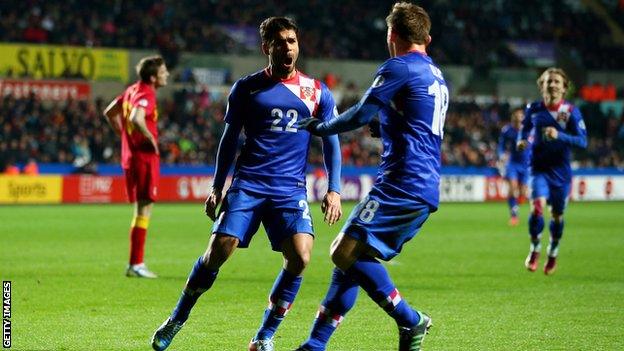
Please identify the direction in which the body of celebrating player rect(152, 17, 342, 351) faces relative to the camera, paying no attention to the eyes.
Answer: toward the camera

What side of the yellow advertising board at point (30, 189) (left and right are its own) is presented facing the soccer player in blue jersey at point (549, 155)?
front

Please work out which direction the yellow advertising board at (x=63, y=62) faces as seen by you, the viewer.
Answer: facing the viewer

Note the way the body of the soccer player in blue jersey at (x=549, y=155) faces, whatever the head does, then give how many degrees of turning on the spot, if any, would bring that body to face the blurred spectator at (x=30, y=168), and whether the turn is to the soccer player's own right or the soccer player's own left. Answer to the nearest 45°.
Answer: approximately 135° to the soccer player's own right

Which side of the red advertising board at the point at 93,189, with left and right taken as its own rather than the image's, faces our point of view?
front

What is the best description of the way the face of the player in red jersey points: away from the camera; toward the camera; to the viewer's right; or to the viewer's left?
to the viewer's right

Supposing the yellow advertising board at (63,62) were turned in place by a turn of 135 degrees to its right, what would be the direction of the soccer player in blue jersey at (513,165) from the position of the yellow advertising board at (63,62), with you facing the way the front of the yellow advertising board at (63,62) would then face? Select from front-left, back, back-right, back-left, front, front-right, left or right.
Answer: back

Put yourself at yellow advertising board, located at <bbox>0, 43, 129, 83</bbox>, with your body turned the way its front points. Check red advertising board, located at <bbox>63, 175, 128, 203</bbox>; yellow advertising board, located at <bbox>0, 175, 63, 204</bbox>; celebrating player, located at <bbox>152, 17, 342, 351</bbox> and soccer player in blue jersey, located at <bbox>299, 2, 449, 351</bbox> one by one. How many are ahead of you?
4

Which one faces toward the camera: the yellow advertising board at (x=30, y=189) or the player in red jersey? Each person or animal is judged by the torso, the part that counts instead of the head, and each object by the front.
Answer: the yellow advertising board

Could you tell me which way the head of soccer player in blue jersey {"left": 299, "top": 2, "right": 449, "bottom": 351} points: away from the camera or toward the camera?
away from the camera

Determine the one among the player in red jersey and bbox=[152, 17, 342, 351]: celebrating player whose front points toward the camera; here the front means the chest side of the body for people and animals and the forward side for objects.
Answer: the celebrating player

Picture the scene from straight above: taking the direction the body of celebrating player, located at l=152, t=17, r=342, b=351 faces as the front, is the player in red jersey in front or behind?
behind

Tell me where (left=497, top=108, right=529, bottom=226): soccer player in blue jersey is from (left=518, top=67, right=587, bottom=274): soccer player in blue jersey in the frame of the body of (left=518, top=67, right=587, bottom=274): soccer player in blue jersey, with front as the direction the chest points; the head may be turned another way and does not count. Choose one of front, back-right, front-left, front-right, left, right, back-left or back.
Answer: back

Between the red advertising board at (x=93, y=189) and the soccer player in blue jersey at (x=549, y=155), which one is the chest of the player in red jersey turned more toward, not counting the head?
the soccer player in blue jersey

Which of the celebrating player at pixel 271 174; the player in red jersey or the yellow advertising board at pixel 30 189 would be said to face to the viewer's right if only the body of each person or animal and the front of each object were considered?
the player in red jersey
